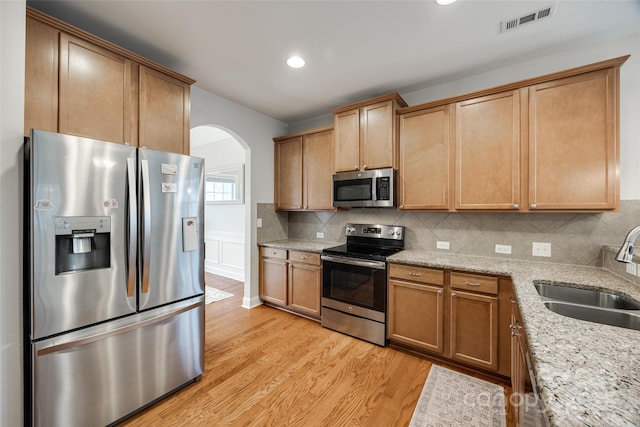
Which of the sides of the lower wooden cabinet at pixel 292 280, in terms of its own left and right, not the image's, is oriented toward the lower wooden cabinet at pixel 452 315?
left

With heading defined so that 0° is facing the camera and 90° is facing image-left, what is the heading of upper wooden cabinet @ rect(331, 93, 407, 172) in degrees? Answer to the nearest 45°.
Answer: approximately 45°

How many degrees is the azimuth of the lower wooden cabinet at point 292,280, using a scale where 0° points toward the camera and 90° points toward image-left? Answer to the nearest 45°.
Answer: approximately 45°

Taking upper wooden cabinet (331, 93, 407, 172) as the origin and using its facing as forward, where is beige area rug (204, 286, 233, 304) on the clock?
The beige area rug is roughly at 2 o'clock from the upper wooden cabinet.

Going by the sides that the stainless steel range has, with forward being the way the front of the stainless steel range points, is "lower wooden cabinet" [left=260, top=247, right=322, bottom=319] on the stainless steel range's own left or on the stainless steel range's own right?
on the stainless steel range's own right

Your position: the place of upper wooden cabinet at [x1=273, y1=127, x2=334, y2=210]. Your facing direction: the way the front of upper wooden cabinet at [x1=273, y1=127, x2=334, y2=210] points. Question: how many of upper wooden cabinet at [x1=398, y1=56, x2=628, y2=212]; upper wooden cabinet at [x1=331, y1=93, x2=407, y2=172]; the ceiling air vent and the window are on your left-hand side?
3
